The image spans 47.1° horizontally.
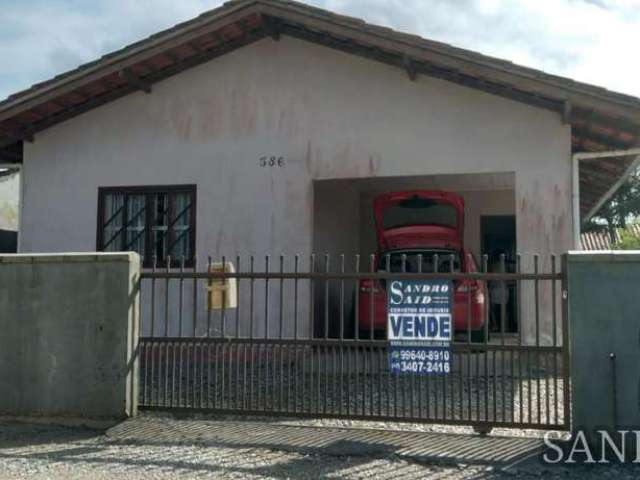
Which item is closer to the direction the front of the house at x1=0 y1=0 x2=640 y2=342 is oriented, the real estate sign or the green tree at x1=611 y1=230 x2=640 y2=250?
the real estate sign

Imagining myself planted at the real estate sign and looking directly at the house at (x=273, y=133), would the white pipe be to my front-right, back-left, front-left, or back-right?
front-right

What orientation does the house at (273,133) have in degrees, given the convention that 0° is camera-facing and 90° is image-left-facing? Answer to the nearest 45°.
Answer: approximately 0°

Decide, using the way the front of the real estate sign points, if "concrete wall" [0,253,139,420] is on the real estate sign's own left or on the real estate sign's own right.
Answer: on the real estate sign's own right

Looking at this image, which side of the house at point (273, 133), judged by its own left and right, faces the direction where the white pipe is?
left

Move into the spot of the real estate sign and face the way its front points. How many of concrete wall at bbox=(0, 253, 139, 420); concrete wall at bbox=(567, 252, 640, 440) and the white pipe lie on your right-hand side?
1

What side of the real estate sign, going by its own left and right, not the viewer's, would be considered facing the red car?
back

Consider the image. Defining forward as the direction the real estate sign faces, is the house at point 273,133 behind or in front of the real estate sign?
behind

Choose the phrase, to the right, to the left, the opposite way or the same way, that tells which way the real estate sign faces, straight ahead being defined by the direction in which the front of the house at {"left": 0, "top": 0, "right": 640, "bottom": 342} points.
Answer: the same way

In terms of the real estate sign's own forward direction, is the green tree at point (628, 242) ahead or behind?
behind

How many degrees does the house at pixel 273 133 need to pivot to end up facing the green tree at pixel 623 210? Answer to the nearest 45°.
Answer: approximately 135° to its left

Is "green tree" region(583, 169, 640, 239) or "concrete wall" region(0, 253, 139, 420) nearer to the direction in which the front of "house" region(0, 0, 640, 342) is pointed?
the concrete wall

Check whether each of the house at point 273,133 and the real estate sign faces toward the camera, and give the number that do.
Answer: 2

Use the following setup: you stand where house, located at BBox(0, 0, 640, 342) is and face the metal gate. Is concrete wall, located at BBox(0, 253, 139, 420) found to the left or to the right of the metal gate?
right

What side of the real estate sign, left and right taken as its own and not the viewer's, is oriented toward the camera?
front

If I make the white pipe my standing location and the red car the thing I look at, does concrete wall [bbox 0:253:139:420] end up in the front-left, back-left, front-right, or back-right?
front-left
